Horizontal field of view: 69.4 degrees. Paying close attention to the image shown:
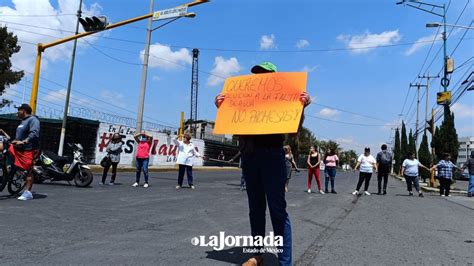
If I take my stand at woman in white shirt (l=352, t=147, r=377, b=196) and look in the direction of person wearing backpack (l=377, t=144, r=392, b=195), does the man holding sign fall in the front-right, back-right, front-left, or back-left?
back-right

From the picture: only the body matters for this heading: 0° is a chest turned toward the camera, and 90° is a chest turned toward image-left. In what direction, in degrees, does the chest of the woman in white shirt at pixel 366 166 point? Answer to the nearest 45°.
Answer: approximately 0°

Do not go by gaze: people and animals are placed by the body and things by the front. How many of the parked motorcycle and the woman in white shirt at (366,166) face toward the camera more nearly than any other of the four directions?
1
